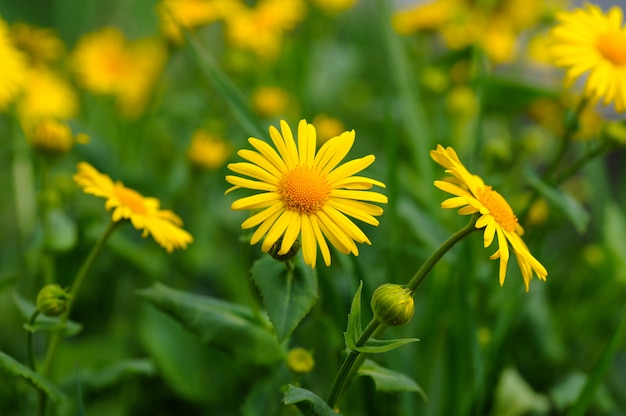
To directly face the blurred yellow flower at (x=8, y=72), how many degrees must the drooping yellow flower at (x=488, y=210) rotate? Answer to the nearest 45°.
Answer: approximately 135° to its left

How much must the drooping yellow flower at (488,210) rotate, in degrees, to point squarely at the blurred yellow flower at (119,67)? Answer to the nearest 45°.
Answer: approximately 135° to its left

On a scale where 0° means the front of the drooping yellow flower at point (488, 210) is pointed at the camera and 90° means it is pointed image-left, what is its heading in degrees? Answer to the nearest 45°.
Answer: approximately 270°

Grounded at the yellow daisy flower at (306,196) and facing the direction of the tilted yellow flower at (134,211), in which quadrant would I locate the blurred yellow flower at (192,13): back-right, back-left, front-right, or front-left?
front-right

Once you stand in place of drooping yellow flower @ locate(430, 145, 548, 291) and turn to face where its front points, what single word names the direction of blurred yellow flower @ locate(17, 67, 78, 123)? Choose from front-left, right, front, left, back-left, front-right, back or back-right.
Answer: back-left

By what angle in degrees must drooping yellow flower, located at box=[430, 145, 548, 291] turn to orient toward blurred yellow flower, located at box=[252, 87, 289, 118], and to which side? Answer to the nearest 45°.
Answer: approximately 135° to its left
